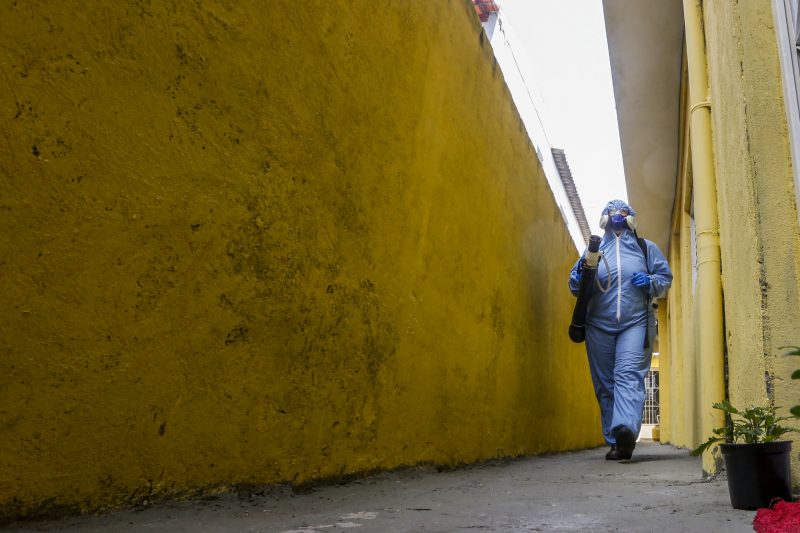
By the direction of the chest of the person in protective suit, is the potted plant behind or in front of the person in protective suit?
in front

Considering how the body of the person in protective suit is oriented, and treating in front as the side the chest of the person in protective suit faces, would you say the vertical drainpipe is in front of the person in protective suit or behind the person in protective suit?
in front

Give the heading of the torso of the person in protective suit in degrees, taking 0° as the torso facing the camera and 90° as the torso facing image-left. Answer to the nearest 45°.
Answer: approximately 0°
